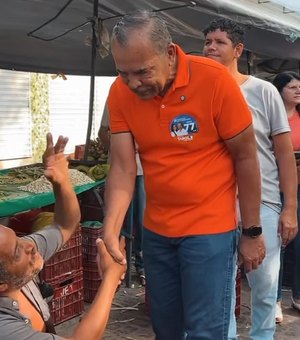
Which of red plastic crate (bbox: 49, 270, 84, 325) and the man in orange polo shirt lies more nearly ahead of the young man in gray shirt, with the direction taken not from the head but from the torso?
the man in orange polo shirt

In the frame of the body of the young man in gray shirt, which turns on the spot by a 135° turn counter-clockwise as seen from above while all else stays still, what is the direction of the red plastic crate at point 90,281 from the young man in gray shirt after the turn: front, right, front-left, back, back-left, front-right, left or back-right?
back-left

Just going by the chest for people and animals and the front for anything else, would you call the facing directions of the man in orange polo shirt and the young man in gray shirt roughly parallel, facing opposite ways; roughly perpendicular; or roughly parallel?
roughly parallel

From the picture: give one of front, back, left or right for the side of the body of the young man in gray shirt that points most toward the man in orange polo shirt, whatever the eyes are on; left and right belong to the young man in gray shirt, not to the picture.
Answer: front

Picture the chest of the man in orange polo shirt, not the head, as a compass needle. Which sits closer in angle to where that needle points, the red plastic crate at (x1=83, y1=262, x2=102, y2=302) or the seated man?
the seated man

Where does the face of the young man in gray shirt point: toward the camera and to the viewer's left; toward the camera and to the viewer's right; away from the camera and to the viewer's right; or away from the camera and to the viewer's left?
toward the camera and to the viewer's left

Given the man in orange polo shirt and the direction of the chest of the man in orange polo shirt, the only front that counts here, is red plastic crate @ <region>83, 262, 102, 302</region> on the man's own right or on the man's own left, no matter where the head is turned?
on the man's own right

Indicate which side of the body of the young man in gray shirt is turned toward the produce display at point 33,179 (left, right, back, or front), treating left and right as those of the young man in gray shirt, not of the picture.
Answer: right

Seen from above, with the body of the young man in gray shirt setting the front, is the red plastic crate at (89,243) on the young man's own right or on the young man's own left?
on the young man's own right

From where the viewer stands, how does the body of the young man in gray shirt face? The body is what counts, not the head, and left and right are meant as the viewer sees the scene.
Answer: facing the viewer and to the left of the viewer

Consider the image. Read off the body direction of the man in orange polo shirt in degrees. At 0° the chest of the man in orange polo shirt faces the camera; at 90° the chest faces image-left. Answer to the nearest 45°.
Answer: approximately 45°

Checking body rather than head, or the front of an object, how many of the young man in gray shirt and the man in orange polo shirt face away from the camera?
0

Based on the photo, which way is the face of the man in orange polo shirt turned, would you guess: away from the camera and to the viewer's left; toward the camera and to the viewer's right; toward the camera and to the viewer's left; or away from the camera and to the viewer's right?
toward the camera and to the viewer's left

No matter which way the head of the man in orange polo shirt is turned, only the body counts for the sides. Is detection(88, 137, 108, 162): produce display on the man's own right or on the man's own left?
on the man's own right
